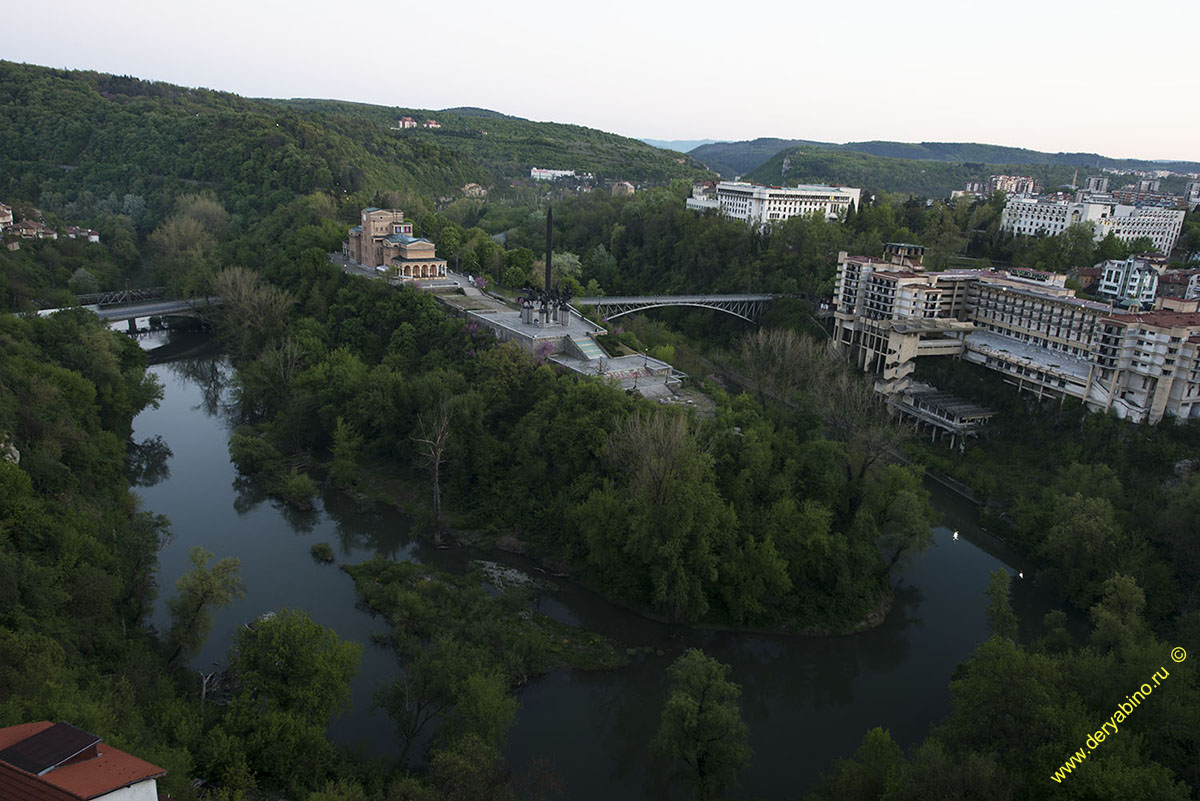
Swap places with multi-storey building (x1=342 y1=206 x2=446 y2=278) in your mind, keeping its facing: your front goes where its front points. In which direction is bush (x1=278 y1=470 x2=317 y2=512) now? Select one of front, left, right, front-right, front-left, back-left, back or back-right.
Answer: front-right

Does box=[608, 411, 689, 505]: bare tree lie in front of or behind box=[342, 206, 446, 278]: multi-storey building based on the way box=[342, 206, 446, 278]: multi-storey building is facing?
in front

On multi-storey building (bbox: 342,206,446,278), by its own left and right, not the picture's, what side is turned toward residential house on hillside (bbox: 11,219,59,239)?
back

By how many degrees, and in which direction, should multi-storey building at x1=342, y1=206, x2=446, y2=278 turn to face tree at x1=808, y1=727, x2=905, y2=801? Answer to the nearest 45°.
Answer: approximately 45° to its right

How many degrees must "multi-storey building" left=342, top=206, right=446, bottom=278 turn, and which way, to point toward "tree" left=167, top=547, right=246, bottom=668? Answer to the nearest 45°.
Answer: approximately 45° to its right

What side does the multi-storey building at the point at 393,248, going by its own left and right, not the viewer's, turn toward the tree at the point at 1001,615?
front

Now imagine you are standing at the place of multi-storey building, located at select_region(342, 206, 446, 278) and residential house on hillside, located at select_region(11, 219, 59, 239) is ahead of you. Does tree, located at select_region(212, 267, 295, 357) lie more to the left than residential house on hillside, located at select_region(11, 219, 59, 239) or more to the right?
left

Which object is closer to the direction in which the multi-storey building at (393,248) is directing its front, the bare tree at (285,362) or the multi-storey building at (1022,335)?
the multi-storey building

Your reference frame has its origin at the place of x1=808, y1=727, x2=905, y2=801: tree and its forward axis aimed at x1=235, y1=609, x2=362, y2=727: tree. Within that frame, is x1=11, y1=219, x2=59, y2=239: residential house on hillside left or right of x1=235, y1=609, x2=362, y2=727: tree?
right

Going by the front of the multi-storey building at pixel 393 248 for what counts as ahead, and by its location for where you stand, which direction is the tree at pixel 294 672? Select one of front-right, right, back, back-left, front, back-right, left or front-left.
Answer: front-right

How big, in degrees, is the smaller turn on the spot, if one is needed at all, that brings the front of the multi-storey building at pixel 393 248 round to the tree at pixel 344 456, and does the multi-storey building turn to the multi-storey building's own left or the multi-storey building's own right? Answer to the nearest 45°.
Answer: approximately 45° to the multi-storey building's own right

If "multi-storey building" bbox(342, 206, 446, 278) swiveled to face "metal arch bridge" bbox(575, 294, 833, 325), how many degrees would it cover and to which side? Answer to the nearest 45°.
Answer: approximately 45° to its left

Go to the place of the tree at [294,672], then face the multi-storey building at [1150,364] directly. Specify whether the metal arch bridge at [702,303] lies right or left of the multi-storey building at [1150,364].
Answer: left

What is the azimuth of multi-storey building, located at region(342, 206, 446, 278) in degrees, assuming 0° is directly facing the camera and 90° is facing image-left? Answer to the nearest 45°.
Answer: approximately 315°
